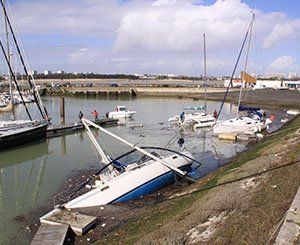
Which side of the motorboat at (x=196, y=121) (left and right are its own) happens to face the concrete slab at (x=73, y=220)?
left

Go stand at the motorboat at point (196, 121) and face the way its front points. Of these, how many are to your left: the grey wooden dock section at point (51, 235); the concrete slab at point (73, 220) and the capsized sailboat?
3

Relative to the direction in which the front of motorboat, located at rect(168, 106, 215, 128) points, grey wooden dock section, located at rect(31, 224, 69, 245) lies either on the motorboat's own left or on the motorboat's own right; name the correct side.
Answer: on the motorboat's own left

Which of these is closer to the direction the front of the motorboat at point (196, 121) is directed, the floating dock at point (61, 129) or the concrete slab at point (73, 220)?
the floating dock

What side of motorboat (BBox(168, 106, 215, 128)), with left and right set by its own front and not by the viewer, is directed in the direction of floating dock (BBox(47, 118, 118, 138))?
back
